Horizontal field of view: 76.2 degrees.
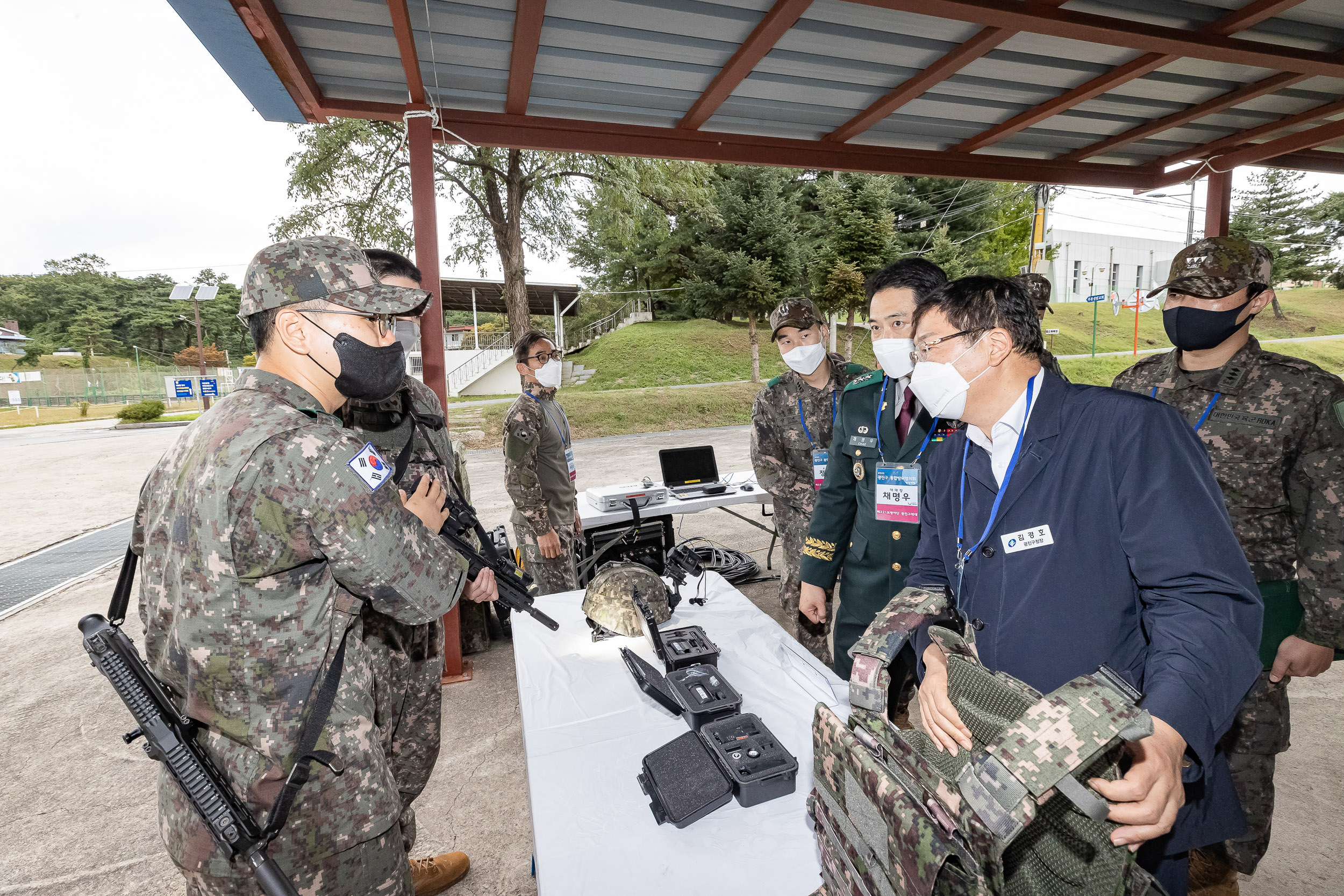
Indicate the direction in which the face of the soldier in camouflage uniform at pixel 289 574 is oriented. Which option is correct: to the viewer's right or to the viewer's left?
to the viewer's right

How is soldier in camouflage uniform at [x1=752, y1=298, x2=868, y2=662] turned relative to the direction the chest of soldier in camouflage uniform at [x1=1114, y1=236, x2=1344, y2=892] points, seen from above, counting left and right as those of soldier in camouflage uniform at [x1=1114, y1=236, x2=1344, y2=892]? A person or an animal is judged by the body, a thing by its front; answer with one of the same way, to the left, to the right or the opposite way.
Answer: to the left

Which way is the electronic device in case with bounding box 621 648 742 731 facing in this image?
to the viewer's right

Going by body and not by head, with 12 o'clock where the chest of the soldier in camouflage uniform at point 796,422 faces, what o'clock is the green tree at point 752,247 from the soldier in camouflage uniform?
The green tree is roughly at 6 o'clock from the soldier in camouflage uniform.

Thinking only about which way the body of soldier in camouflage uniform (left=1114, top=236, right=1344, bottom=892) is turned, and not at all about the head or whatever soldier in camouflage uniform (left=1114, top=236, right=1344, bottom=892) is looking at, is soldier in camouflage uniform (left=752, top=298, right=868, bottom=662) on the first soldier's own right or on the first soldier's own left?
on the first soldier's own right

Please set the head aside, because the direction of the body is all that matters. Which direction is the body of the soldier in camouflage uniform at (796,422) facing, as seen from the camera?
toward the camera

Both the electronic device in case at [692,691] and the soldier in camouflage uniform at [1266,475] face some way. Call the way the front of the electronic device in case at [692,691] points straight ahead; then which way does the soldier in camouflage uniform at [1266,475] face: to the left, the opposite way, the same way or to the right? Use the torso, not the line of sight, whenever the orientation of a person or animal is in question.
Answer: the opposite way

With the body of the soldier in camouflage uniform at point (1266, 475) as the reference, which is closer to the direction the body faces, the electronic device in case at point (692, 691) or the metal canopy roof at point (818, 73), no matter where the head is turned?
the electronic device in case

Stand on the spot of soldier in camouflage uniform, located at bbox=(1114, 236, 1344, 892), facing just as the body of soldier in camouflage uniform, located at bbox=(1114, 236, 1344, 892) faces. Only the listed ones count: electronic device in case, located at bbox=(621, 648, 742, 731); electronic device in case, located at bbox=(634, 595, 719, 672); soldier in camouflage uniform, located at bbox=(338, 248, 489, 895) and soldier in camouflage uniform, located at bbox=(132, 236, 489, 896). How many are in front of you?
4

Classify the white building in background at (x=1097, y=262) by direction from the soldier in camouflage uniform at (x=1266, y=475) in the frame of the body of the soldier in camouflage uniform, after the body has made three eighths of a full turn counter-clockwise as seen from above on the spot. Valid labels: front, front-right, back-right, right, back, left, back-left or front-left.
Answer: left

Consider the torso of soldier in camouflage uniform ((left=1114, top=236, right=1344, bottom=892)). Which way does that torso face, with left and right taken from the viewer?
facing the viewer and to the left of the viewer
